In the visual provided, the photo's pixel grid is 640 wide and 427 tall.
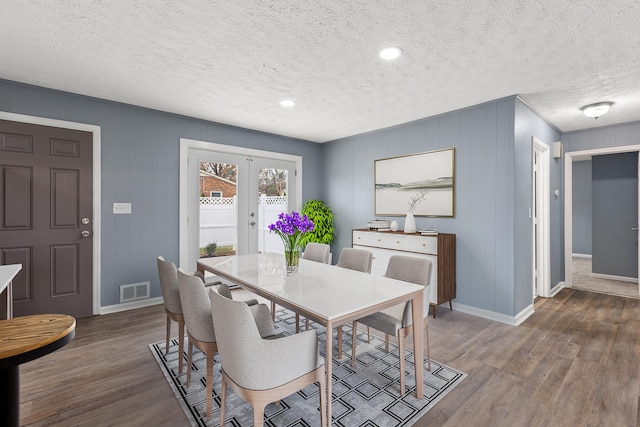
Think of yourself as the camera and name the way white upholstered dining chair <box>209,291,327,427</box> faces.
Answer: facing away from the viewer and to the right of the viewer

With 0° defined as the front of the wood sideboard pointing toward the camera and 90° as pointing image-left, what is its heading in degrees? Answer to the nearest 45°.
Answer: approximately 45°

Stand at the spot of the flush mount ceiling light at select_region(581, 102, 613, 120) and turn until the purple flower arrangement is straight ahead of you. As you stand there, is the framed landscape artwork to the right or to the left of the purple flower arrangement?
right

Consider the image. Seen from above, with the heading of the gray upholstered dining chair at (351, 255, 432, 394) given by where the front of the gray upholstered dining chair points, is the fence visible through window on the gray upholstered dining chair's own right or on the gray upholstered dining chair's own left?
on the gray upholstered dining chair's own right

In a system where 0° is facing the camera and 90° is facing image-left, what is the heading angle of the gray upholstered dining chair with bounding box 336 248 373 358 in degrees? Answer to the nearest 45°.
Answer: approximately 45°

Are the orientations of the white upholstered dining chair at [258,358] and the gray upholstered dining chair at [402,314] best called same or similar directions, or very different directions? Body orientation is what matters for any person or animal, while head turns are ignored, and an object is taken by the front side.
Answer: very different directions

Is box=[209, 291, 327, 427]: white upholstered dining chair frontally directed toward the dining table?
yes

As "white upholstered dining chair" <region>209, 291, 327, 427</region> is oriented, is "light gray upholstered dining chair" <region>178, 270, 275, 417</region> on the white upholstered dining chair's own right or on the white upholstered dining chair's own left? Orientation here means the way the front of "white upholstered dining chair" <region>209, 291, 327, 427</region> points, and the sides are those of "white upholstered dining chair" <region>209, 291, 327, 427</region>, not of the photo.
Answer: on the white upholstered dining chair's own left

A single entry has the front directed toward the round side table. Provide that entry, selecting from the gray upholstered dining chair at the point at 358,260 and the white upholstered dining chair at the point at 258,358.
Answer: the gray upholstered dining chair at the point at 358,260
